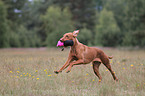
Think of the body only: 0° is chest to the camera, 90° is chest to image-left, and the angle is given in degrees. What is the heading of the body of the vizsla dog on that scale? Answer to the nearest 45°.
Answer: approximately 90°
